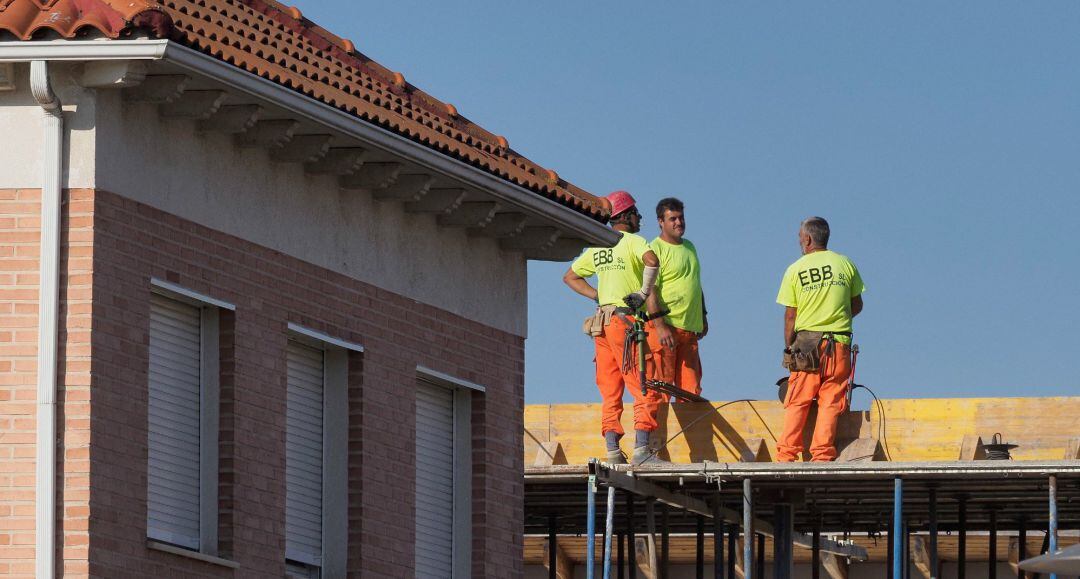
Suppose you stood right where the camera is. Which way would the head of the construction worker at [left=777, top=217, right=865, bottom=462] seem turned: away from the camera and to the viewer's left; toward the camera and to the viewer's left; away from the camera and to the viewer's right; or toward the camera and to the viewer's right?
away from the camera and to the viewer's left

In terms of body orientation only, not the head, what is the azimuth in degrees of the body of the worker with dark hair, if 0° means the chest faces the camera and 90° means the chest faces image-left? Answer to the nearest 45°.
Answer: approximately 315°

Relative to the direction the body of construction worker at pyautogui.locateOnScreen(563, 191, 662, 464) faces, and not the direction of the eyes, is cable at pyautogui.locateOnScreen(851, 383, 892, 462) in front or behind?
in front

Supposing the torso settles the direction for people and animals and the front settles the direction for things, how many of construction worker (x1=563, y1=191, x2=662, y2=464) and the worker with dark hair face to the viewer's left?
0

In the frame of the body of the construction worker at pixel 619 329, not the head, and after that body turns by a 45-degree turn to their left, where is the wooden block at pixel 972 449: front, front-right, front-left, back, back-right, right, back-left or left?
right

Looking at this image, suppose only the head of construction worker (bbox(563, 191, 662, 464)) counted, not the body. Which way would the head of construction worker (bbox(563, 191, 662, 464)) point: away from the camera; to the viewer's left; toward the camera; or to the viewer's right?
to the viewer's right

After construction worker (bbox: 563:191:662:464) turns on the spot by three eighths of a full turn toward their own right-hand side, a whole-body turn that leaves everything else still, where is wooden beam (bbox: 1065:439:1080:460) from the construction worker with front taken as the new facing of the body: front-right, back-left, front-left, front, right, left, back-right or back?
left

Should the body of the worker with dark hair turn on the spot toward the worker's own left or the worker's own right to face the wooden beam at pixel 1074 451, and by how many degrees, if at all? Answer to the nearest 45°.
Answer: approximately 45° to the worker's own left

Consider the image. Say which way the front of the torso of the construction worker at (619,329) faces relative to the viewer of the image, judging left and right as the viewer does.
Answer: facing away from the viewer and to the right of the viewer
